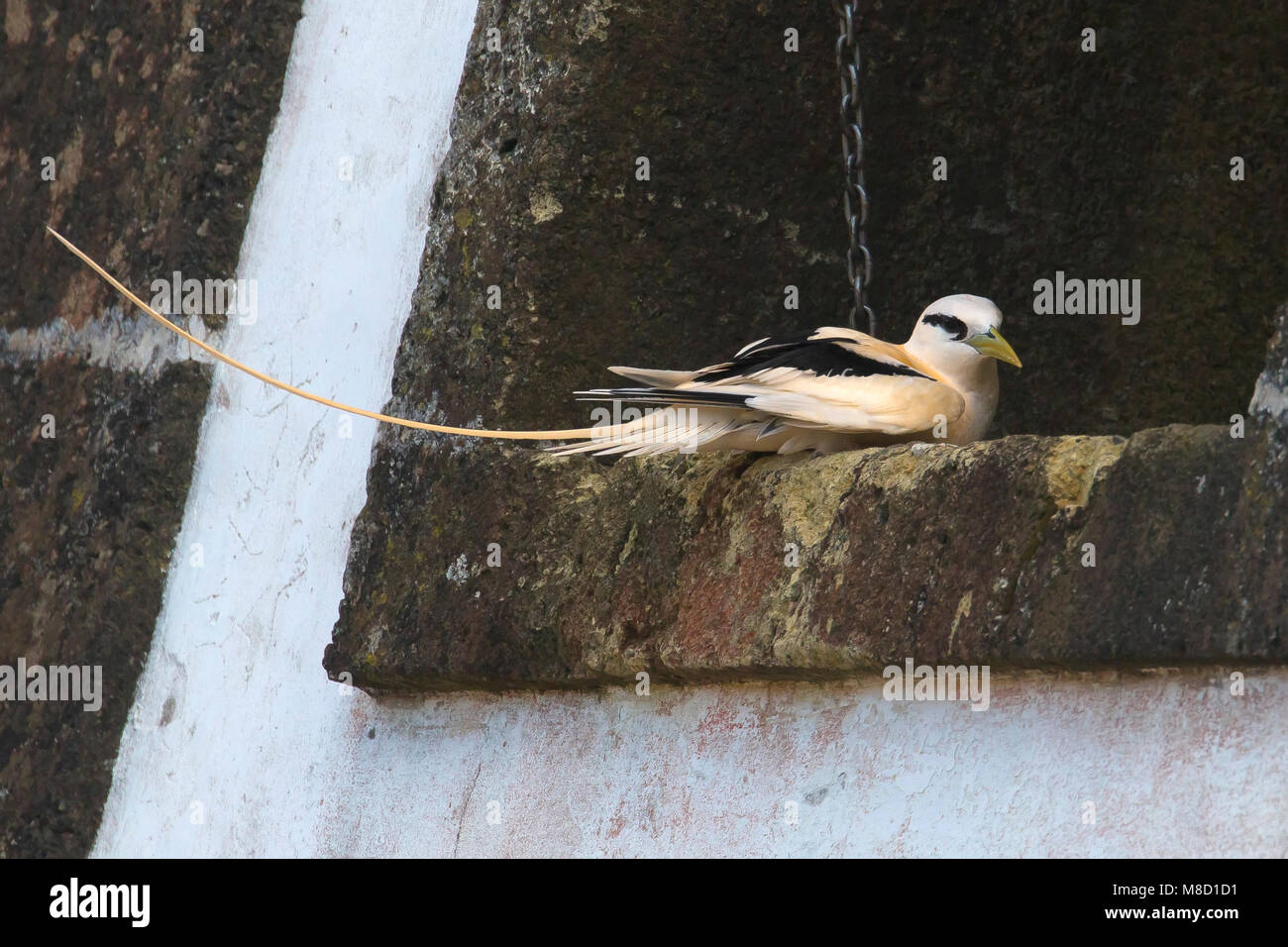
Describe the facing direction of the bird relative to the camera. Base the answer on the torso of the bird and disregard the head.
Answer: to the viewer's right
